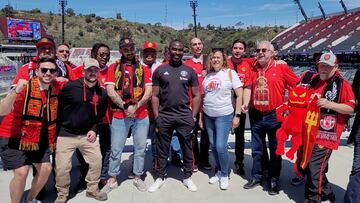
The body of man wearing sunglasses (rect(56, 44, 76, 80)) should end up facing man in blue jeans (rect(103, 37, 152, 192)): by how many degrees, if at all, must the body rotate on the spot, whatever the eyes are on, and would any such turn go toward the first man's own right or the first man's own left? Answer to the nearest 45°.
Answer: approximately 90° to the first man's own left

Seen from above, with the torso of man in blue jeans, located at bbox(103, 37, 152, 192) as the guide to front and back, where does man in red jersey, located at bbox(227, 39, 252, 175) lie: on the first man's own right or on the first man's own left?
on the first man's own left

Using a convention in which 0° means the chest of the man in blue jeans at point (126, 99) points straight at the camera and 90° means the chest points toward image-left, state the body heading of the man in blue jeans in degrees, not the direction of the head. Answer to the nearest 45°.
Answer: approximately 0°

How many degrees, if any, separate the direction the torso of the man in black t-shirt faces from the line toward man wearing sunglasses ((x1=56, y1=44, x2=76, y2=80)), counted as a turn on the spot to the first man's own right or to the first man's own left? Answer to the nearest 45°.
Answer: approximately 90° to the first man's own right

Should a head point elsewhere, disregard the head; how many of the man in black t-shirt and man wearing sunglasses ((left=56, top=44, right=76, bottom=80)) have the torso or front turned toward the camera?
2
